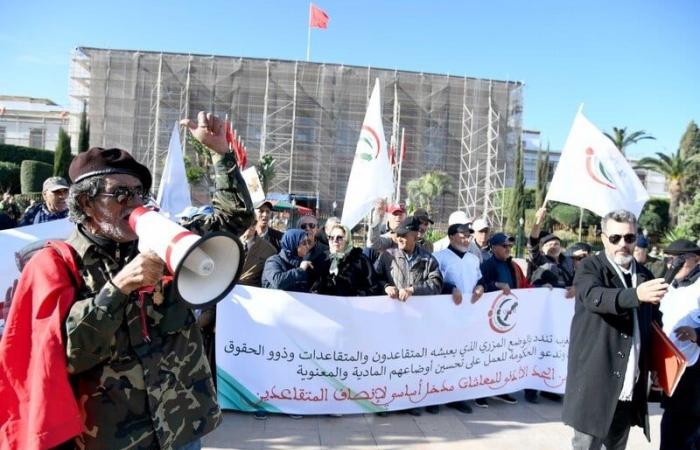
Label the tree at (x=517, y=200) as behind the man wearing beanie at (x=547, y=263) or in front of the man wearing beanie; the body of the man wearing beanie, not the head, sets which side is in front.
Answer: behind

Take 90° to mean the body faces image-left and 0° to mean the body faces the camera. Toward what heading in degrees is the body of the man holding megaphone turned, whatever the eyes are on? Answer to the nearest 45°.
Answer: approximately 315°

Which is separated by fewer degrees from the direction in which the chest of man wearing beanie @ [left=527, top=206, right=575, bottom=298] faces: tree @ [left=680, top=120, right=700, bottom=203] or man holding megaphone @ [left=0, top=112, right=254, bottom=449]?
the man holding megaphone

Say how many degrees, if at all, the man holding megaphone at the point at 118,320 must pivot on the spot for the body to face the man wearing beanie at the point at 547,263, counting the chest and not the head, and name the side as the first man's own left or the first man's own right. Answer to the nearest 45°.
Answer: approximately 90° to the first man's own left

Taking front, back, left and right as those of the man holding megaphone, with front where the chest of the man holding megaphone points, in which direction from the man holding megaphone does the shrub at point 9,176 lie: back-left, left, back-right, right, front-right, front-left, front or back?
back-left

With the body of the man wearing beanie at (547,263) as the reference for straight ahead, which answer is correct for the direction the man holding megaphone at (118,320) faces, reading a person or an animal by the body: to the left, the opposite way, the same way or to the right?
to the left

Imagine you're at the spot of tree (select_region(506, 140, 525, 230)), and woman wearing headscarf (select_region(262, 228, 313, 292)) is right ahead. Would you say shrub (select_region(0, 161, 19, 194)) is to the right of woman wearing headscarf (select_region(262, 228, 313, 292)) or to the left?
right

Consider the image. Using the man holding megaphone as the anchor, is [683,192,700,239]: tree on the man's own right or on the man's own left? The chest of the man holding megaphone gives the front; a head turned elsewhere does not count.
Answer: on the man's own left

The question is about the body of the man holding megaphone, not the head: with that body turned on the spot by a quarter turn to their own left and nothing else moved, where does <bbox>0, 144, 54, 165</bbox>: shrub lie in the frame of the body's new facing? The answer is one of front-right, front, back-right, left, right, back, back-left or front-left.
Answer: front-left

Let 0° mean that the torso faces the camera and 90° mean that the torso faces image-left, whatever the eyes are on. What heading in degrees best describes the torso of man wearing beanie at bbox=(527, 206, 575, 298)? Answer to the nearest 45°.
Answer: approximately 0°

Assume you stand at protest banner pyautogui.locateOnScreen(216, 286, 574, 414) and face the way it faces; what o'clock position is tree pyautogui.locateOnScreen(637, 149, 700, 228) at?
The tree is roughly at 7 o'clock from the protest banner.

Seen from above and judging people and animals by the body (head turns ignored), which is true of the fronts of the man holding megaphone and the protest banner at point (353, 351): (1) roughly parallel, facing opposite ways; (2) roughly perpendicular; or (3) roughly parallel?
roughly perpendicular
